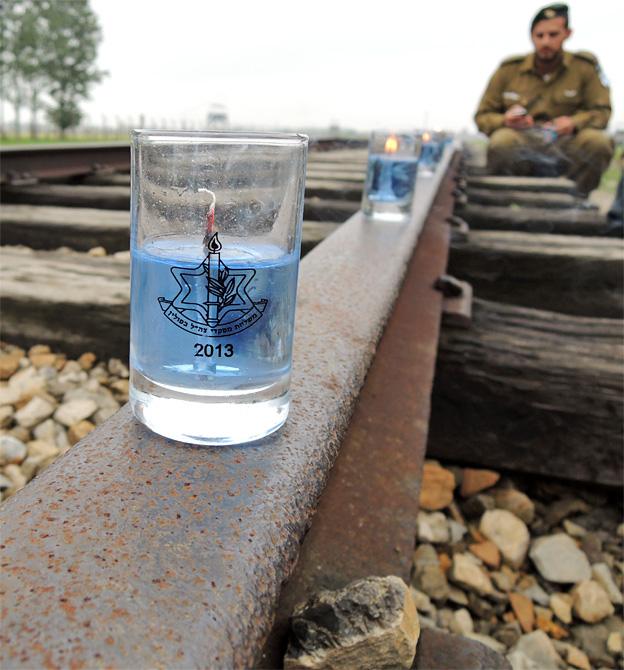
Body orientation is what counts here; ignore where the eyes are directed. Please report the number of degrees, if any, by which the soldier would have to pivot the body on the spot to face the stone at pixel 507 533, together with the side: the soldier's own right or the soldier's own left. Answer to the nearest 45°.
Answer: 0° — they already face it

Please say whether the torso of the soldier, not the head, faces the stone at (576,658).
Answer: yes

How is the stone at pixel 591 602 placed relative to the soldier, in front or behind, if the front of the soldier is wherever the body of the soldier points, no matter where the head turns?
in front

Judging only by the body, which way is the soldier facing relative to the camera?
toward the camera

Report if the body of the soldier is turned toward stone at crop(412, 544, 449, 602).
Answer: yes

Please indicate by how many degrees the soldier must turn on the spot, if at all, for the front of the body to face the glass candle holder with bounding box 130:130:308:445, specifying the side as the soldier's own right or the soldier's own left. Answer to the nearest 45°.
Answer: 0° — they already face it

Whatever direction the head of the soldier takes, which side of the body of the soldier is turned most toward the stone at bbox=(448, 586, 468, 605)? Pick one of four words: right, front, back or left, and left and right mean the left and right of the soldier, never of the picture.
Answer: front

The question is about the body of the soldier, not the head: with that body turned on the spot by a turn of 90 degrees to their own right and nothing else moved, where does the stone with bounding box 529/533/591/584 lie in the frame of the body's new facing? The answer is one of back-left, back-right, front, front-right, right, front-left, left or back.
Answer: left

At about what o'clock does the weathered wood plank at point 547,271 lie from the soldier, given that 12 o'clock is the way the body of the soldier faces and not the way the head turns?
The weathered wood plank is roughly at 12 o'clock from the soldier.

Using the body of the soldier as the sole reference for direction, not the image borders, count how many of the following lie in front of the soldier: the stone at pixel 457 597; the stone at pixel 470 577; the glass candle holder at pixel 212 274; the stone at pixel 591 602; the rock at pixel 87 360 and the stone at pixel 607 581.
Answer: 6

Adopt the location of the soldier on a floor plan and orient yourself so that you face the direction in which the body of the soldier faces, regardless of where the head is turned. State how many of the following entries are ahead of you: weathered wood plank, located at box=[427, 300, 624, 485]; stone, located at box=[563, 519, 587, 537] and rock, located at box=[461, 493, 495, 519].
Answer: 3

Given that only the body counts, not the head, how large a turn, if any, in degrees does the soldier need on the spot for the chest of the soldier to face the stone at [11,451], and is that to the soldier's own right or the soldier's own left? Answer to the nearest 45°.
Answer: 0° — they already face it

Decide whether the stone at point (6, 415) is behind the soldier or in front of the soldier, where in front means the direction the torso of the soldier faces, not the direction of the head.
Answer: in front

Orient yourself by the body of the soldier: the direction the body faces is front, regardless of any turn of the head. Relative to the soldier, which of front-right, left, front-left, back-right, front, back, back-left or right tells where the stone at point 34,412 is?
front

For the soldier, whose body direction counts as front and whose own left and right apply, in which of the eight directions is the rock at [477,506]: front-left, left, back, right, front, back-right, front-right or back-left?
front

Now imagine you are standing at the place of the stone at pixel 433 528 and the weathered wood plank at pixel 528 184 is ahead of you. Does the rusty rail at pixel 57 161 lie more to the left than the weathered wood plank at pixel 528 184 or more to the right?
left

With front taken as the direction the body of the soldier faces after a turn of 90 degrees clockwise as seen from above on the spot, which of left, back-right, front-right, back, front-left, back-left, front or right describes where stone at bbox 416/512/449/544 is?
left

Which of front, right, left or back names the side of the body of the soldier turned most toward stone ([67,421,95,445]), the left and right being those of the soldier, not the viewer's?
front

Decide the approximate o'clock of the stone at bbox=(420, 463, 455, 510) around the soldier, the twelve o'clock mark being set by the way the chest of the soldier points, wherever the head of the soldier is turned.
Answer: The stone is roughly at 12 o'clock from the soldier.
